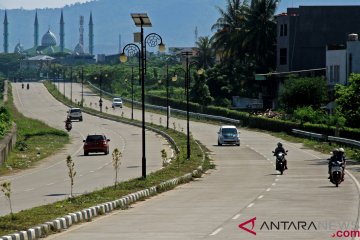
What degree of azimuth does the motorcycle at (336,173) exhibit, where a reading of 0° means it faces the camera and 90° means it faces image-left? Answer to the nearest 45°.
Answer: approximately 0°
